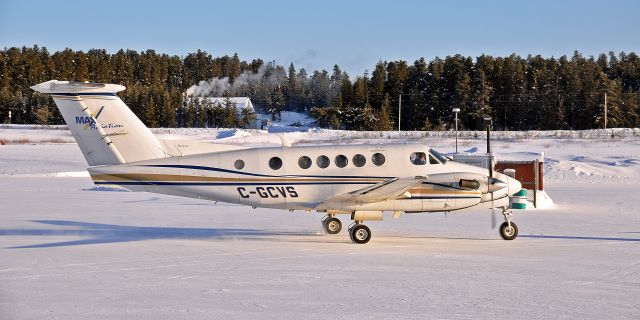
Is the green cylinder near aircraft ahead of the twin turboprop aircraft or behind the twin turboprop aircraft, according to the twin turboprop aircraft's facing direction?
ahead

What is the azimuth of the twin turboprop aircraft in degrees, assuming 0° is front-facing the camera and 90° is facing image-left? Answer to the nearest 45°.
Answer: approximately 270°
